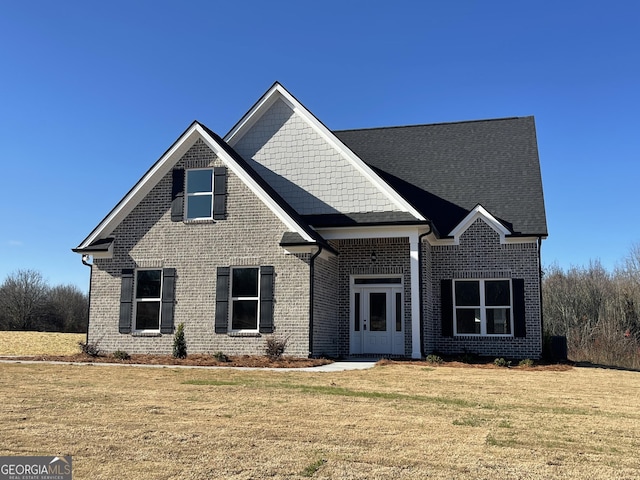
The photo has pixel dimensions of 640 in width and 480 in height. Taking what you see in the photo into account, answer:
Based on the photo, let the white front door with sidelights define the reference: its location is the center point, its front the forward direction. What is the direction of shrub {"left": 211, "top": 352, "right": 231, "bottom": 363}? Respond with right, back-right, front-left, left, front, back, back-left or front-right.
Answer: front-right

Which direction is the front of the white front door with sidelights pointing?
toward the camera

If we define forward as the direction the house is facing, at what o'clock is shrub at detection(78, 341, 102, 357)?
The shrub is roughly at 3 o'clock from the house.

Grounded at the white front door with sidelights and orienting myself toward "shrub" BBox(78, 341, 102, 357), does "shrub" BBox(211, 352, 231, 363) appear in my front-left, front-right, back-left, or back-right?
front-left

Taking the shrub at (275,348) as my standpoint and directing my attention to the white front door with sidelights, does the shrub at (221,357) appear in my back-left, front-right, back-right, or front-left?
back-left

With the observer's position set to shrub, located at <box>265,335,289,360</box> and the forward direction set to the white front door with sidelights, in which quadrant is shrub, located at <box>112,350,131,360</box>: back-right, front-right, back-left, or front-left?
back-left

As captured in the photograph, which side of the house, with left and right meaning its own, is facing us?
front

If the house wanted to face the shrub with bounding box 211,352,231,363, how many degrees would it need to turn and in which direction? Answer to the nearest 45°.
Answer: approximately 45° to its right

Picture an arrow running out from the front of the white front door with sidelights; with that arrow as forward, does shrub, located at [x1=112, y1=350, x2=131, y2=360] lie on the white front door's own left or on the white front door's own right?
on the white front door's own right

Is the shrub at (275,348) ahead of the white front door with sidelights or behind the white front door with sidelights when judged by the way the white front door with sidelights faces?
ahead

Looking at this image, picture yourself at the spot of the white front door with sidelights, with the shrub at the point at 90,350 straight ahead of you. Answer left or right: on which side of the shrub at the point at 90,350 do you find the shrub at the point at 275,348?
left
